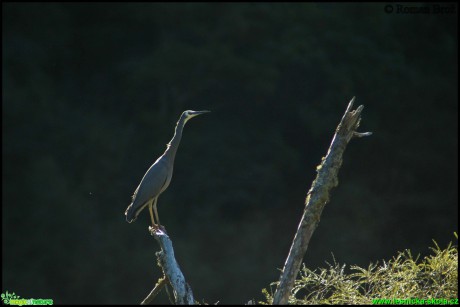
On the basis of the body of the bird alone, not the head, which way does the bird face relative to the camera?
to the viewer's right

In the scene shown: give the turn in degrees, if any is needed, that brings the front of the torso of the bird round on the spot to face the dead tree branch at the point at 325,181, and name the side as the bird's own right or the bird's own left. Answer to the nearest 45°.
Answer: approximately 45° to the bird's own right
